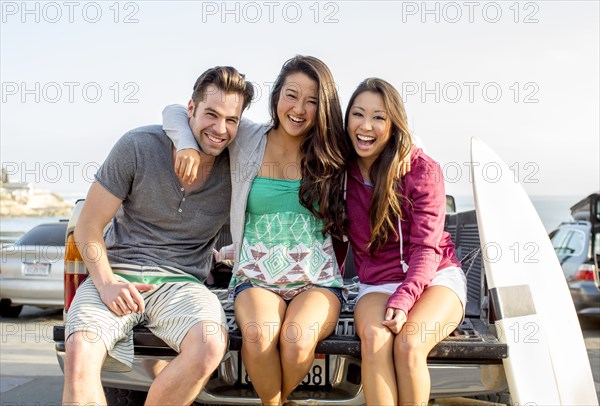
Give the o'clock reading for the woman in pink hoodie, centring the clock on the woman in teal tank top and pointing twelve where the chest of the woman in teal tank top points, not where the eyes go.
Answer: The woman in pink hoodie is roughly at 9 o'clock from the woman in teal tank top.

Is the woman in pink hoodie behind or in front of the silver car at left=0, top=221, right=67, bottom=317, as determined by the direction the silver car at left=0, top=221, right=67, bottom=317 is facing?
behind

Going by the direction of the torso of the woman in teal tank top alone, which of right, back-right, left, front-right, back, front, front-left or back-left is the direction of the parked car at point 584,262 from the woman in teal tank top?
back-left

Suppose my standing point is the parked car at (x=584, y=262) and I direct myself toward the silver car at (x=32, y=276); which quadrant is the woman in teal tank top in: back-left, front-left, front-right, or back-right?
front-left

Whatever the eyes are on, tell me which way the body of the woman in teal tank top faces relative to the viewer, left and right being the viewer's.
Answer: facing the viewer

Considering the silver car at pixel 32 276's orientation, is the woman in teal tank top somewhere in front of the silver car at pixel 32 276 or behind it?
behind

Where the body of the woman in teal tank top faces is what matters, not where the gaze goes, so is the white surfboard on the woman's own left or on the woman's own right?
on the woman's own left

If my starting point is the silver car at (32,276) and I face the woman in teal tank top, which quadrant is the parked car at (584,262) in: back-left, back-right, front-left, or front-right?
front-left

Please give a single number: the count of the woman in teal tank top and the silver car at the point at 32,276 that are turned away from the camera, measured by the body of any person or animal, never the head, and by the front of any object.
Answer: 1

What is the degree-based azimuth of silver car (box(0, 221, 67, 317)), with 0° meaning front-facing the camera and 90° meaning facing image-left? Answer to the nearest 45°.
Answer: approximately 180°

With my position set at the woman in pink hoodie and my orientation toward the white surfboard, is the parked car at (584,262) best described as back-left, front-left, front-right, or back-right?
front-left

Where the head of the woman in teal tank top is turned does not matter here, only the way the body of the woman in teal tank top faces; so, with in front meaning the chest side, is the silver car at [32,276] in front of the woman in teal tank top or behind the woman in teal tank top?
behind
